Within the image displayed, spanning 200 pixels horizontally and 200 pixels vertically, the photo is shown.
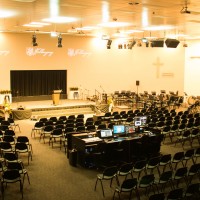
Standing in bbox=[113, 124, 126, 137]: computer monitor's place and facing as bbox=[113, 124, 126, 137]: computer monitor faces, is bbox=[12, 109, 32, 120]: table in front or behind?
behind

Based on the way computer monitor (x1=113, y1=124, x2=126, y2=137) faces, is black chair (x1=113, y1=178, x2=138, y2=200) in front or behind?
in front

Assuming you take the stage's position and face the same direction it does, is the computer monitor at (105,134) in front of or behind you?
in front

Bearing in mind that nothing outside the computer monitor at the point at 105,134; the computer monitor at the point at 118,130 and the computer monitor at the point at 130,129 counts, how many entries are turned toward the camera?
3

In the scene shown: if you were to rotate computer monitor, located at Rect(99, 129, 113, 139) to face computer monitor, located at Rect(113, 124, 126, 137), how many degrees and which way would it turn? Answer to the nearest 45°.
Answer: approximately 135° to its left

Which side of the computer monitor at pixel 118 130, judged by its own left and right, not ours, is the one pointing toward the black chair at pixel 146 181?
front

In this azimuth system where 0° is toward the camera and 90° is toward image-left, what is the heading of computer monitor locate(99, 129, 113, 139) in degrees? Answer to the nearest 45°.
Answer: approximately 0°

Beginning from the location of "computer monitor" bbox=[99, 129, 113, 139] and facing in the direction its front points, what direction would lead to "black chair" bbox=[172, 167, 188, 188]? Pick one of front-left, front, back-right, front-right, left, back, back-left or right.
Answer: front-left

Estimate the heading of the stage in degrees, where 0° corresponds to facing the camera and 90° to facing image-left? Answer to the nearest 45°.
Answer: approximately 315°

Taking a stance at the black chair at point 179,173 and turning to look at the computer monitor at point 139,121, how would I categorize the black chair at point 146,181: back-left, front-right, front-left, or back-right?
back-left

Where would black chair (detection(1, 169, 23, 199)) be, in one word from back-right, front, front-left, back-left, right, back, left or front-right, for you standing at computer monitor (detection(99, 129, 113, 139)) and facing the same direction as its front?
front-right

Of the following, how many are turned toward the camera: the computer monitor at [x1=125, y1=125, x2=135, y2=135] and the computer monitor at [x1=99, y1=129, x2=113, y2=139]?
2

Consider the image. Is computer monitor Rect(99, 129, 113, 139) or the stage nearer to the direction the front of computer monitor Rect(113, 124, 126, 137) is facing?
the computer monitor

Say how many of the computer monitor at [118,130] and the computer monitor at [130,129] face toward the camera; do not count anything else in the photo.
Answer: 2

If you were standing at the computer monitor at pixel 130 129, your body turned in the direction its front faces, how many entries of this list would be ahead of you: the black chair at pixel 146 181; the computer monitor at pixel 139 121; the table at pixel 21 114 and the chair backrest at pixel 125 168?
2

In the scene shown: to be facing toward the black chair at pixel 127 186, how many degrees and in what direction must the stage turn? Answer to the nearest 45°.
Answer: approximately 45° to its right
